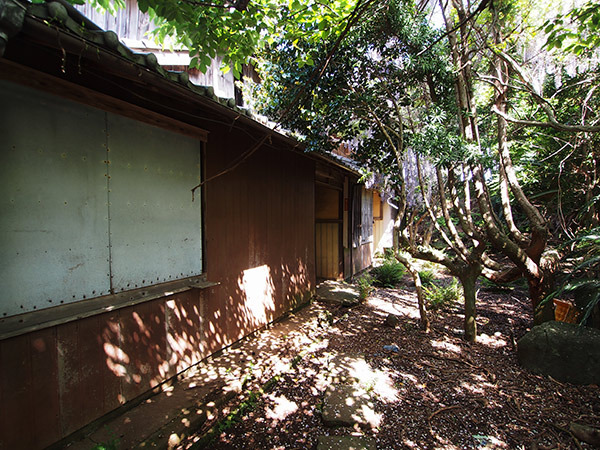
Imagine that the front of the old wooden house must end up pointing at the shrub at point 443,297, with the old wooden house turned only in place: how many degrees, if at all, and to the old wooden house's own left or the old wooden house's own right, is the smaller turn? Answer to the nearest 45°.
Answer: approximately 45° to the old wooden house's own left

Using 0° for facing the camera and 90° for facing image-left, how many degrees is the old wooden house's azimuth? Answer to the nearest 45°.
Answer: approximately 315°

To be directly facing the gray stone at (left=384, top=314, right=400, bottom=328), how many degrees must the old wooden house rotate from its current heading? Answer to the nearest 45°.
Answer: approximately 45° to its left

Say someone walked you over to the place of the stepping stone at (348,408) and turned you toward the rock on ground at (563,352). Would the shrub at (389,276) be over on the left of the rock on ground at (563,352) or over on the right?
left

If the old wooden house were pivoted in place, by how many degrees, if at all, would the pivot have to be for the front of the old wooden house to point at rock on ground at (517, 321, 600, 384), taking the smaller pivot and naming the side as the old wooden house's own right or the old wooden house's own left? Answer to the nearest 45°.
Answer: approximately 45° to the old wooden house's own left

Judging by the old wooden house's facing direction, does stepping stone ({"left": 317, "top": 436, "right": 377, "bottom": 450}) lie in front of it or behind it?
in front

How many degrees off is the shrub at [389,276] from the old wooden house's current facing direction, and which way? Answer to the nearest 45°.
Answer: approximately 90° to its left
